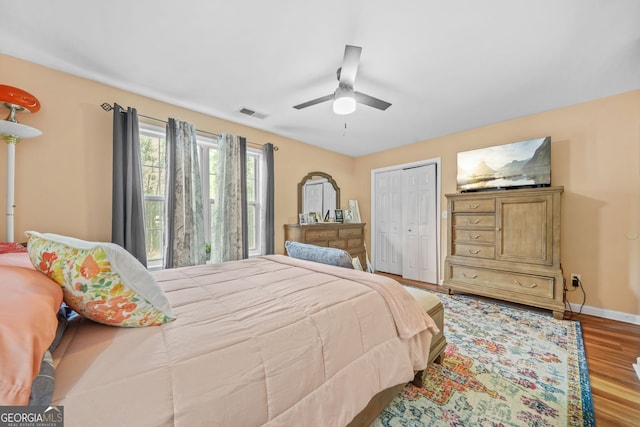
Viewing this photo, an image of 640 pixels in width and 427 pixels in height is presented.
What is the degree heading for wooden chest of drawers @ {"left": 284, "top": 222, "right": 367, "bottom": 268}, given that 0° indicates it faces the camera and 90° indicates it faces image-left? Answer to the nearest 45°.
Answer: approximately 315°

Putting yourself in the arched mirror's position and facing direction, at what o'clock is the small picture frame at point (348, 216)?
The small picture frame is roughly at 10 o'clock from the arched mirror.

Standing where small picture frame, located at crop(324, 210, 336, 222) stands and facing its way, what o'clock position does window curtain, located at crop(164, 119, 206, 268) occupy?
The window curtain is roughly at 3 o'clock from the small picture frame.

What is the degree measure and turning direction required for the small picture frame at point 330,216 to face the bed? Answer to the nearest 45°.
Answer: approximately 45° to its right

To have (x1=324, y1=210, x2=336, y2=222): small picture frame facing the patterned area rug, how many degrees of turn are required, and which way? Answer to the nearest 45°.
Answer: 0° — it already faces it

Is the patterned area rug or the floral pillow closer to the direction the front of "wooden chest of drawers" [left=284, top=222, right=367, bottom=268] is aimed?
the patterned area rug

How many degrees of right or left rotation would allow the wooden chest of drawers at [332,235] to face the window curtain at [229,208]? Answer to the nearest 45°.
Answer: approximately 90° to its right

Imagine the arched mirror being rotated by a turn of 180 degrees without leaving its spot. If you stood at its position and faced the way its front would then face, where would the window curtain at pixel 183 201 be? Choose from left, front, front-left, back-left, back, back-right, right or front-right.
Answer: left

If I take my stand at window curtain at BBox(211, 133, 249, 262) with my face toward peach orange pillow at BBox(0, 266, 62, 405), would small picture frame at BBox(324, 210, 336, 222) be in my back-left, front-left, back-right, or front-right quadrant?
back-left
